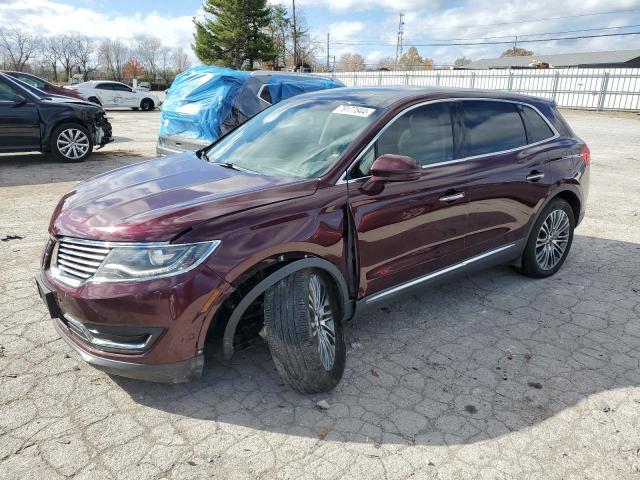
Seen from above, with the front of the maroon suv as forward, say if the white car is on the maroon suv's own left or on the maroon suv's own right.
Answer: on the maroon suv's own right

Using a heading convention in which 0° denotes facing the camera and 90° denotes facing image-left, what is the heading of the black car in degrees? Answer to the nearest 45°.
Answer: approximately 270°

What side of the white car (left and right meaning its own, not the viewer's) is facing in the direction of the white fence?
front

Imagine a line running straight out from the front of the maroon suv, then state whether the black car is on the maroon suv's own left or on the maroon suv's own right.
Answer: on the maroon suv's own right

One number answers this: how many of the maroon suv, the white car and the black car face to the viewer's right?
2

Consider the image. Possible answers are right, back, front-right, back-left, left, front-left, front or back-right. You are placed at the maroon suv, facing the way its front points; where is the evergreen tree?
back-right

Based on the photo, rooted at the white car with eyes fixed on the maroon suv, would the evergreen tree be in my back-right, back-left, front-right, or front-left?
back-left

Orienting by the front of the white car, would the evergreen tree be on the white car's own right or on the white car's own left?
on the white car's own left

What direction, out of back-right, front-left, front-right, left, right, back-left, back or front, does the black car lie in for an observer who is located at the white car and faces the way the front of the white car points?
right

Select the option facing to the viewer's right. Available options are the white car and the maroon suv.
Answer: the white car

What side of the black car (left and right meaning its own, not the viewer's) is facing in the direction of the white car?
left

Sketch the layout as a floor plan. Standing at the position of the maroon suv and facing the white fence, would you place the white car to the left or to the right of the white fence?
left

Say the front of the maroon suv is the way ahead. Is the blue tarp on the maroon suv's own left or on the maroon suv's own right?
on the maroon suv's own right
